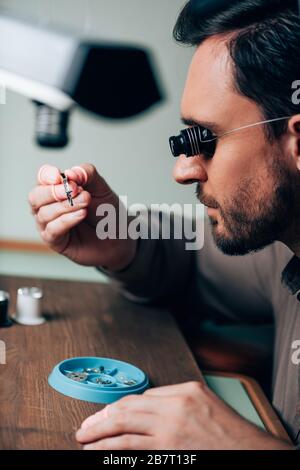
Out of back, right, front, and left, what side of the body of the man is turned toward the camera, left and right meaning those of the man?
left

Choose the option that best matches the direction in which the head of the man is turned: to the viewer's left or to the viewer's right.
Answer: to the viewer's left
